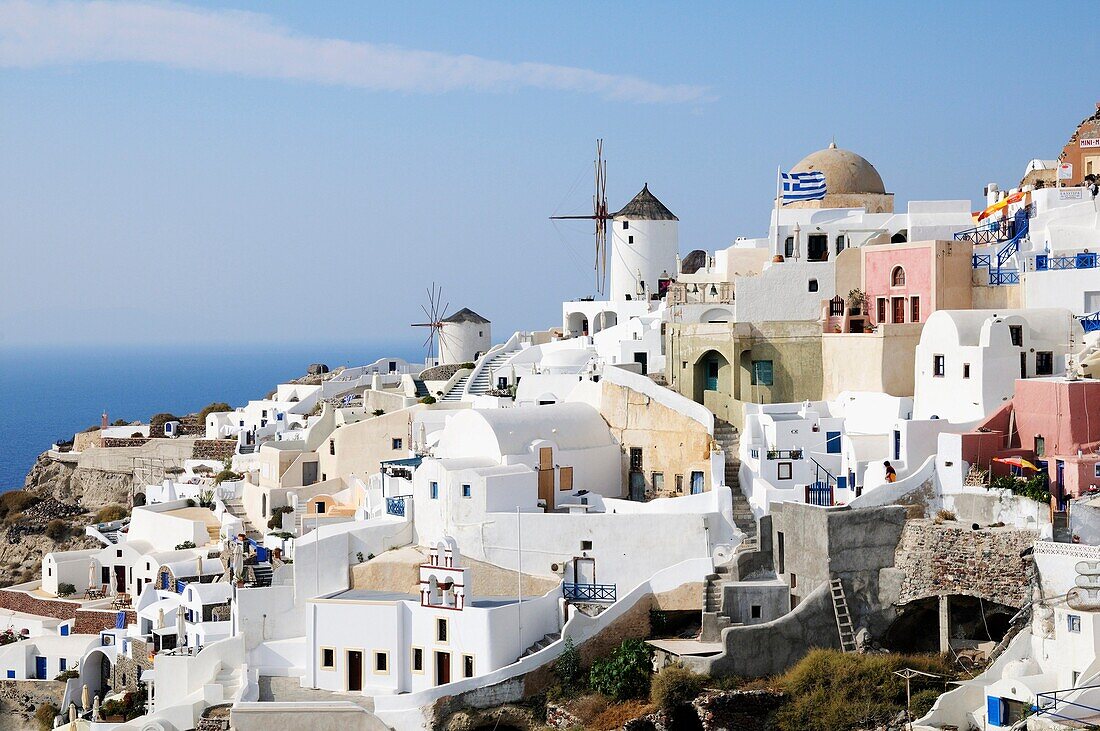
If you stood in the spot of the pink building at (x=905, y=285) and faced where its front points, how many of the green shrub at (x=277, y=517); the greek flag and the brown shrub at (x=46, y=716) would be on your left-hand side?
0

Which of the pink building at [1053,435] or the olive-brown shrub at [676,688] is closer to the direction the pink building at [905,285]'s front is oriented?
the olive-brown shrub

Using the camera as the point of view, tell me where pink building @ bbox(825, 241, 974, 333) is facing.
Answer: facing the viewer and to the left of the viewer

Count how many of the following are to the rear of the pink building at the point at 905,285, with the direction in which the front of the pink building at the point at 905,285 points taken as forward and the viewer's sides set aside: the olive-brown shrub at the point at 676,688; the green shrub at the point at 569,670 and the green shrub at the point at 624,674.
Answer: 0

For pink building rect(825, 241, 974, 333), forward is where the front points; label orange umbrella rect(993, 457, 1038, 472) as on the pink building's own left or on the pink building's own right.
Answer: on the pink building's own left

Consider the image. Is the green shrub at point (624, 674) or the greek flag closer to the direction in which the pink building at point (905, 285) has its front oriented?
the green shrub

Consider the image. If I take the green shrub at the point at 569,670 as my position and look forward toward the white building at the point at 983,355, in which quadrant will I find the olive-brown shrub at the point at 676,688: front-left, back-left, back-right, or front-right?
front-right

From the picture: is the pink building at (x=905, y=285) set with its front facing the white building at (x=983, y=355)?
no

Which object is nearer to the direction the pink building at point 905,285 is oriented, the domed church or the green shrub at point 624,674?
the green shrub

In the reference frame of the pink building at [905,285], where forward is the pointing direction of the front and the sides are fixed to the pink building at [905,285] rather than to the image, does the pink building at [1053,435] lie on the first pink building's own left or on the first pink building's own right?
on the first pink building's own left

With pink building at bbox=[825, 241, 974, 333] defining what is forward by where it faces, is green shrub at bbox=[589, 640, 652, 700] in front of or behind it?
in front

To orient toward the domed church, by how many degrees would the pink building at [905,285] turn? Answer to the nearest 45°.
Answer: approximately 135° to its right

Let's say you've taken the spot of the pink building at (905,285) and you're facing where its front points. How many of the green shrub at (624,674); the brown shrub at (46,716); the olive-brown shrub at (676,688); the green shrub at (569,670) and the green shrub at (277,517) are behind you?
0

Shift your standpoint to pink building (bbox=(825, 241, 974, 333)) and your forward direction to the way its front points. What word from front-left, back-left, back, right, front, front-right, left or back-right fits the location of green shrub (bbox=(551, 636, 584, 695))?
front

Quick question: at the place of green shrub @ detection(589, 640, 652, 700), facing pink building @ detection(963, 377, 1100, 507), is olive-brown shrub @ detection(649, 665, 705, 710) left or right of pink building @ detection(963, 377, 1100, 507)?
right
